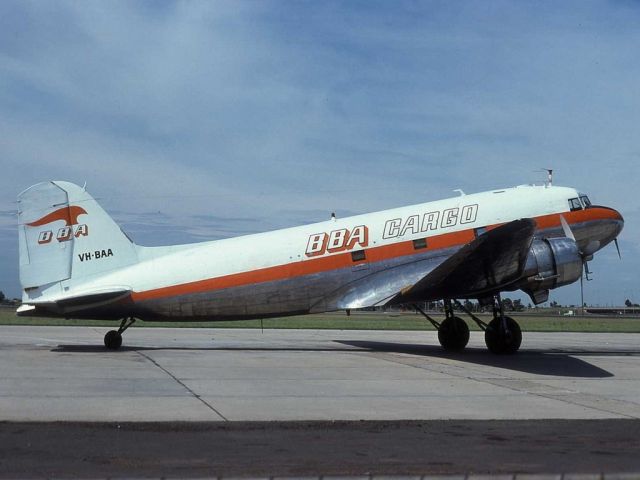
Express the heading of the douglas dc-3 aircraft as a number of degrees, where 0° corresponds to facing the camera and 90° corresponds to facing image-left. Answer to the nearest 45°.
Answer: approximately 270°
